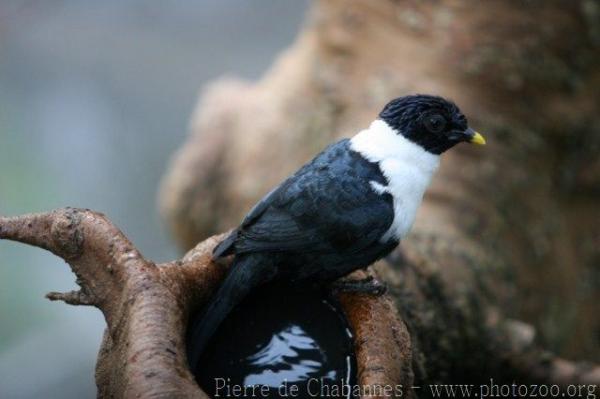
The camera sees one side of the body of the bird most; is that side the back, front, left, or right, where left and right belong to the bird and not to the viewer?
right
